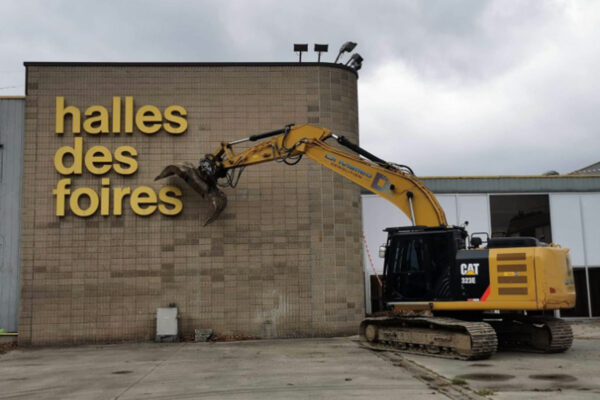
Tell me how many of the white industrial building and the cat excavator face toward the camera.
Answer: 1

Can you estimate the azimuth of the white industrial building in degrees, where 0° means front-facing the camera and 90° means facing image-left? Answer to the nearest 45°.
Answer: approximately 0°

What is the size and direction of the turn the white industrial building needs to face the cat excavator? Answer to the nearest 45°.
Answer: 0° — it already faces it

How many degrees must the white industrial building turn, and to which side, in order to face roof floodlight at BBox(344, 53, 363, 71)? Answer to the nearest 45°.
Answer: approximately 45° to its right

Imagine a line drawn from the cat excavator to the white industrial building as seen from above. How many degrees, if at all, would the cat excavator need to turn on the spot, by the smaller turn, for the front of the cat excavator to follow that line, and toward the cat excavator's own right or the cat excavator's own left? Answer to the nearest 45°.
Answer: approximately 90° to the cat excavator's own right

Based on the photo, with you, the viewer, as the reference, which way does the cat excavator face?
facing away from the viewer and to the left of the viewer
